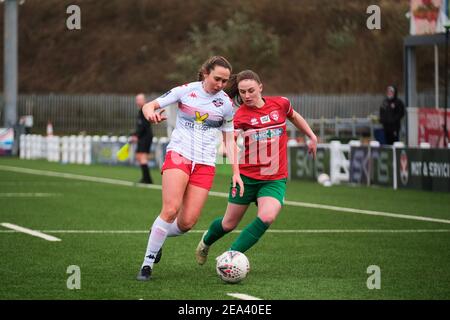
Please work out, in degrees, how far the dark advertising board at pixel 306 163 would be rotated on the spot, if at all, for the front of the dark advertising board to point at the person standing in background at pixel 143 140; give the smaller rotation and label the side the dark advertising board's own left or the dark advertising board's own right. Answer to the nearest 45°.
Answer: approximately 45° to the dark advertising board's own right

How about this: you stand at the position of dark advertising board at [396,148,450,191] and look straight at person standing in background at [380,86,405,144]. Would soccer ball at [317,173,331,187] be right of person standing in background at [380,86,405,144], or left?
left

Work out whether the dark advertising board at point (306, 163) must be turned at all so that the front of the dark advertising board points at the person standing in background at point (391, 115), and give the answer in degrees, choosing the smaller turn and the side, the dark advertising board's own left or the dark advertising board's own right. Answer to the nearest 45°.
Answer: approximately 135° to the dark advertising board's own left

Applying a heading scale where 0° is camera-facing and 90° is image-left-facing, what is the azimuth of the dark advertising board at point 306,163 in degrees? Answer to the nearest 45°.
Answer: approximately 0°
